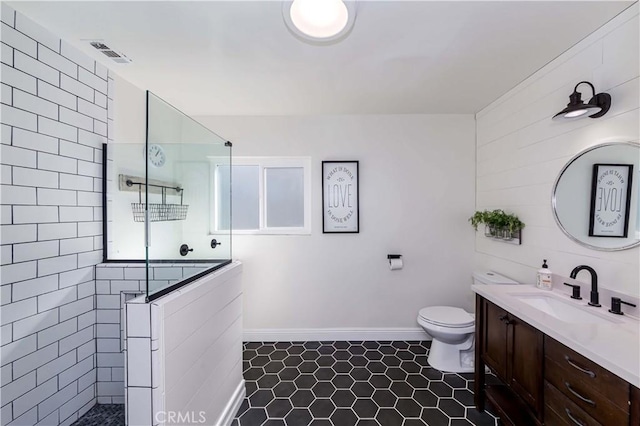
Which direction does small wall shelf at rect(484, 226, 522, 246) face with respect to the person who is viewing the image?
facing the viewer and to the left of the viewer

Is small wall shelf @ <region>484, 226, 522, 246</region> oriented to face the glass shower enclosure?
yes

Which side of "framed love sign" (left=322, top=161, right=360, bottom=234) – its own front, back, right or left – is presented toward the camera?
front

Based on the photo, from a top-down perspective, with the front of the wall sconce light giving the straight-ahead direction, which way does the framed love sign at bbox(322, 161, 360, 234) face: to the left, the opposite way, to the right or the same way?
to the left

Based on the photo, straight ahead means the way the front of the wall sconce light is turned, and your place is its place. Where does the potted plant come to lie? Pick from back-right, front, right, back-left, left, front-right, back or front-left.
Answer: right

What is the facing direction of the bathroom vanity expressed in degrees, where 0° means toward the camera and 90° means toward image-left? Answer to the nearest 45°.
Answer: approximately 45°

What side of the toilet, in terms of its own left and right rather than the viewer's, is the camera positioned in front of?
left

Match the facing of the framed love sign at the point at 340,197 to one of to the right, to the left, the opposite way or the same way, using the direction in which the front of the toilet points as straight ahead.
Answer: to the left

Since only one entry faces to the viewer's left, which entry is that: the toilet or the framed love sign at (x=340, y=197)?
the toilet

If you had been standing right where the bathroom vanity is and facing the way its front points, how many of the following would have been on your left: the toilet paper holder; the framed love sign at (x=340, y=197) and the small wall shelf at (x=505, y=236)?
0

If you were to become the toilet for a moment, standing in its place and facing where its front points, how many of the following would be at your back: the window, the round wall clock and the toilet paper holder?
0

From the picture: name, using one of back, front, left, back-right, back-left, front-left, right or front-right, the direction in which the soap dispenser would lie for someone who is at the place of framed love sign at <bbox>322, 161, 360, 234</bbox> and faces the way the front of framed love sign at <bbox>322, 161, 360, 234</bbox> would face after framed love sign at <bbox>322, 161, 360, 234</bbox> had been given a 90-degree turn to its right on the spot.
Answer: back-left

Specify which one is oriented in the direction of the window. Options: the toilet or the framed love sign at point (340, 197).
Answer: the toilet

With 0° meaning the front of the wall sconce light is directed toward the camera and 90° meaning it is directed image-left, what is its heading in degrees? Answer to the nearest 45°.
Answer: approximately 45°

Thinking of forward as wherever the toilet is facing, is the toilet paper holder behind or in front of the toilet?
in front

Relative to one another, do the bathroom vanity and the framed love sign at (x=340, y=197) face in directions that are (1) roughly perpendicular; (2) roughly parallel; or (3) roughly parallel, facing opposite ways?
roughly perpendicular

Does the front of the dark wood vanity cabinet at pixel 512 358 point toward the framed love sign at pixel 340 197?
no
